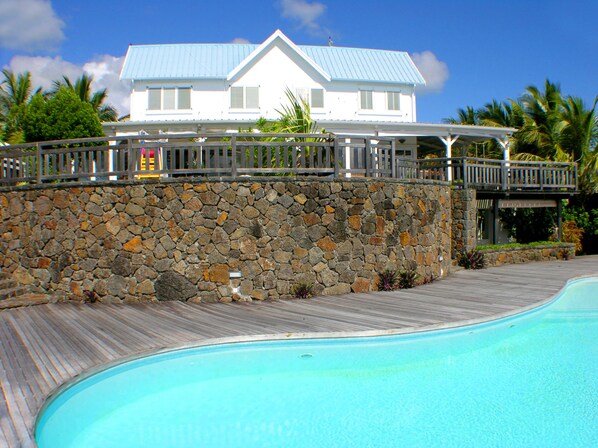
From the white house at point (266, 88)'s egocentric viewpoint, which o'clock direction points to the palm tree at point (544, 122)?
The palm tree is roughly at 9 o'clock from the white house.

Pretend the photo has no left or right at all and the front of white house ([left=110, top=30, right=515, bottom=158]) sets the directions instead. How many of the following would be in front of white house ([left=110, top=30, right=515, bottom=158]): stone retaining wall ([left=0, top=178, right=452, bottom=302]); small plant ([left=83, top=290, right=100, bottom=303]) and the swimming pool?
3

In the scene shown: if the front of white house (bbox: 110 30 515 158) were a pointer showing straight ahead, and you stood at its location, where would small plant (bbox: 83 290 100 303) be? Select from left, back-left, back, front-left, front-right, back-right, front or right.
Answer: front

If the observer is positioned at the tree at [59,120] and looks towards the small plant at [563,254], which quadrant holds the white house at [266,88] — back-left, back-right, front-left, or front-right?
front-left

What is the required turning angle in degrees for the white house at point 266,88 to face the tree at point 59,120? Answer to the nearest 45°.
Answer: approximately 45° to its right

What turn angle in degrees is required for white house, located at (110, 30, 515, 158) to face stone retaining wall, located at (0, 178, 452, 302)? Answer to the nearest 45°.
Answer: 0° — it already faces it

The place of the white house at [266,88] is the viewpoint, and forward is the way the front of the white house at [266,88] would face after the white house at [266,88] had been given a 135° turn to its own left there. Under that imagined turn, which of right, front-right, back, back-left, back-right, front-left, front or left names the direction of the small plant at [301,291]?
back-right

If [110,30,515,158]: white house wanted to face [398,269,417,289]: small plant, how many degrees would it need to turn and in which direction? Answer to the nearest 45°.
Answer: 0° — it already faces it

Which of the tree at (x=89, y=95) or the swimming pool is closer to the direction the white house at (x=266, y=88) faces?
the swimming pool

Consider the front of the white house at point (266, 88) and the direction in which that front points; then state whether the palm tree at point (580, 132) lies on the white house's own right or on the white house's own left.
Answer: on the white house's own left

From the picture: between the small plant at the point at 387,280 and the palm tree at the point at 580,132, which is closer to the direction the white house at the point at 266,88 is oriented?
the small plant

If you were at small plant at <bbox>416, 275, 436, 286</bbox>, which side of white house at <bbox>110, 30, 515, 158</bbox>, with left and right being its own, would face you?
front

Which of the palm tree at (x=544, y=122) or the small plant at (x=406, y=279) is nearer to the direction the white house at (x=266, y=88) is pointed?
the small plant

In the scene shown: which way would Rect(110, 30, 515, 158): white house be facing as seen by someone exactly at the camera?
facing the viewer

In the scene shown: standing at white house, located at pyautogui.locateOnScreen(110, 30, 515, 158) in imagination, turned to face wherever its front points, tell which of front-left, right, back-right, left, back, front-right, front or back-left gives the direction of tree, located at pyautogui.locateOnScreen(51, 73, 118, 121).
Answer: back-right

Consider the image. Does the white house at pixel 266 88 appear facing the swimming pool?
yes

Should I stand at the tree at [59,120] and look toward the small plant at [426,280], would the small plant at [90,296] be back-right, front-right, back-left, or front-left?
front-right
